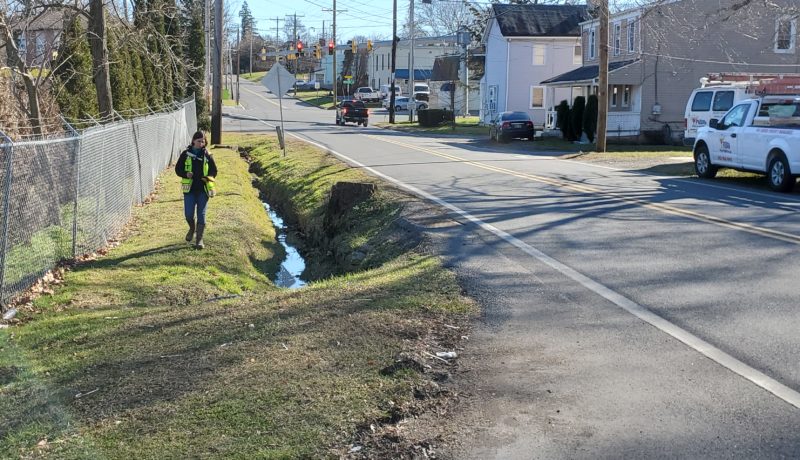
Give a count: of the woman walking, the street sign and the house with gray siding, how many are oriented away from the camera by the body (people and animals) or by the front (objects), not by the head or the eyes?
1

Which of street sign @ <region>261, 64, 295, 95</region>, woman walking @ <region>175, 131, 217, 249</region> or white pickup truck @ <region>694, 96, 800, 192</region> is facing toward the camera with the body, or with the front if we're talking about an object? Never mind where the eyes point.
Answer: the woman walking

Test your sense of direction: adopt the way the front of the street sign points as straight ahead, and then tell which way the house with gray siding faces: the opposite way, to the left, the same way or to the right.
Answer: to the left

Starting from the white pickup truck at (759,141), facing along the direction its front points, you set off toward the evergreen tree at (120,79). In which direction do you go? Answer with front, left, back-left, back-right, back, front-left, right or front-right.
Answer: front-left

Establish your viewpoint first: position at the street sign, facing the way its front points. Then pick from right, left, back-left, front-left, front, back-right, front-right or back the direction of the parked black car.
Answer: front-right

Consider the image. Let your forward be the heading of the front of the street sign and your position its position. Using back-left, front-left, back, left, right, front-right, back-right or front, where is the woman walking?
back

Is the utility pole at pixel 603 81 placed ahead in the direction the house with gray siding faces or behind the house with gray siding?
ahead

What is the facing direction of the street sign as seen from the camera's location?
facing away from the viewer

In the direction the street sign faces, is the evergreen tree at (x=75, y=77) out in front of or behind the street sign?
behind

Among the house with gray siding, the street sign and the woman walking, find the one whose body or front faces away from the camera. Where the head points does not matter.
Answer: the street sign

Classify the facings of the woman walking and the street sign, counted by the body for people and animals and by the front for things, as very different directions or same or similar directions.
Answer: very different directions

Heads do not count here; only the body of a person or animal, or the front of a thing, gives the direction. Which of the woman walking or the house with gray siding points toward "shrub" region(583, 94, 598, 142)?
the house with gray siding

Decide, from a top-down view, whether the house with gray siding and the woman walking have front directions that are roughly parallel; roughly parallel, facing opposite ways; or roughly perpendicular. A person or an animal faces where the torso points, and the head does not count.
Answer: roughly perpendicular

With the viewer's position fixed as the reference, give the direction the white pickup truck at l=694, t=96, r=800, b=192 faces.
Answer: facing away from the viewer and to the left of the viewer
